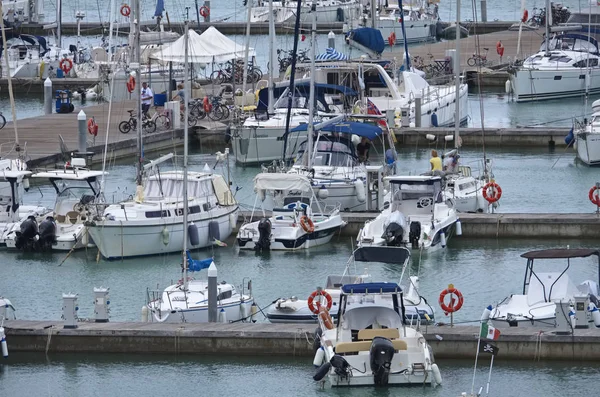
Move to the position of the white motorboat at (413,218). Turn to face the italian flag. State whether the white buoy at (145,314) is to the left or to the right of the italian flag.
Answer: right

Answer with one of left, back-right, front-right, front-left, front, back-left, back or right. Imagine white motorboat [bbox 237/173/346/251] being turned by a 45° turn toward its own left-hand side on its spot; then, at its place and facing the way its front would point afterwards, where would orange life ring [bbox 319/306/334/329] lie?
back

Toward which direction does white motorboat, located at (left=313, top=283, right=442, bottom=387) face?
away from the camera

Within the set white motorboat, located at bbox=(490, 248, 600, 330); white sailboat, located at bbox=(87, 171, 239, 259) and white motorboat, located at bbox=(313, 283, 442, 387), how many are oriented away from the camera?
1

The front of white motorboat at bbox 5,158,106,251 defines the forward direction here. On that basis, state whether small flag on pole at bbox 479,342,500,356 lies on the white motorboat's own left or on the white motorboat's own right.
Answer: on the white motorboat's own right

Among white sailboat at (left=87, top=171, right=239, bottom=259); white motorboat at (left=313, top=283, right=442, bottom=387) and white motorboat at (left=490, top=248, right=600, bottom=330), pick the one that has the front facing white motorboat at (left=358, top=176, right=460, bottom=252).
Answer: white motorboat at (left=313, top=283, right=442, bottom=387)

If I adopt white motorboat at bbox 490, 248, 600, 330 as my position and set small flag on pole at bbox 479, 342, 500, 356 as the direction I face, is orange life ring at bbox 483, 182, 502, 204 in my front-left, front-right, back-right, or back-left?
back-right

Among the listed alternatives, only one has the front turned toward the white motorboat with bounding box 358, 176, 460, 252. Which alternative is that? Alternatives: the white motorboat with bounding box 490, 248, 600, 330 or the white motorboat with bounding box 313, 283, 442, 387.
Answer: the white motorboat with bounding box 313, 283, 442, 387

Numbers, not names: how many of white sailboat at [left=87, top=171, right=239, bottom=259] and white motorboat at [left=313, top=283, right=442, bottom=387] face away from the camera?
1

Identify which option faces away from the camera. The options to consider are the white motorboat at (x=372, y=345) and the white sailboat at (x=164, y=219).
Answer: the white motorboat at (x=372, y=345)

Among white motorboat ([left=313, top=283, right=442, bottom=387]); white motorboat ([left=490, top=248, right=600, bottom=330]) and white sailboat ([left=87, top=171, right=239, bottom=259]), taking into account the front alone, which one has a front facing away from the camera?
white motorboat ([left=313, top=283, right=442, bottom=387])
